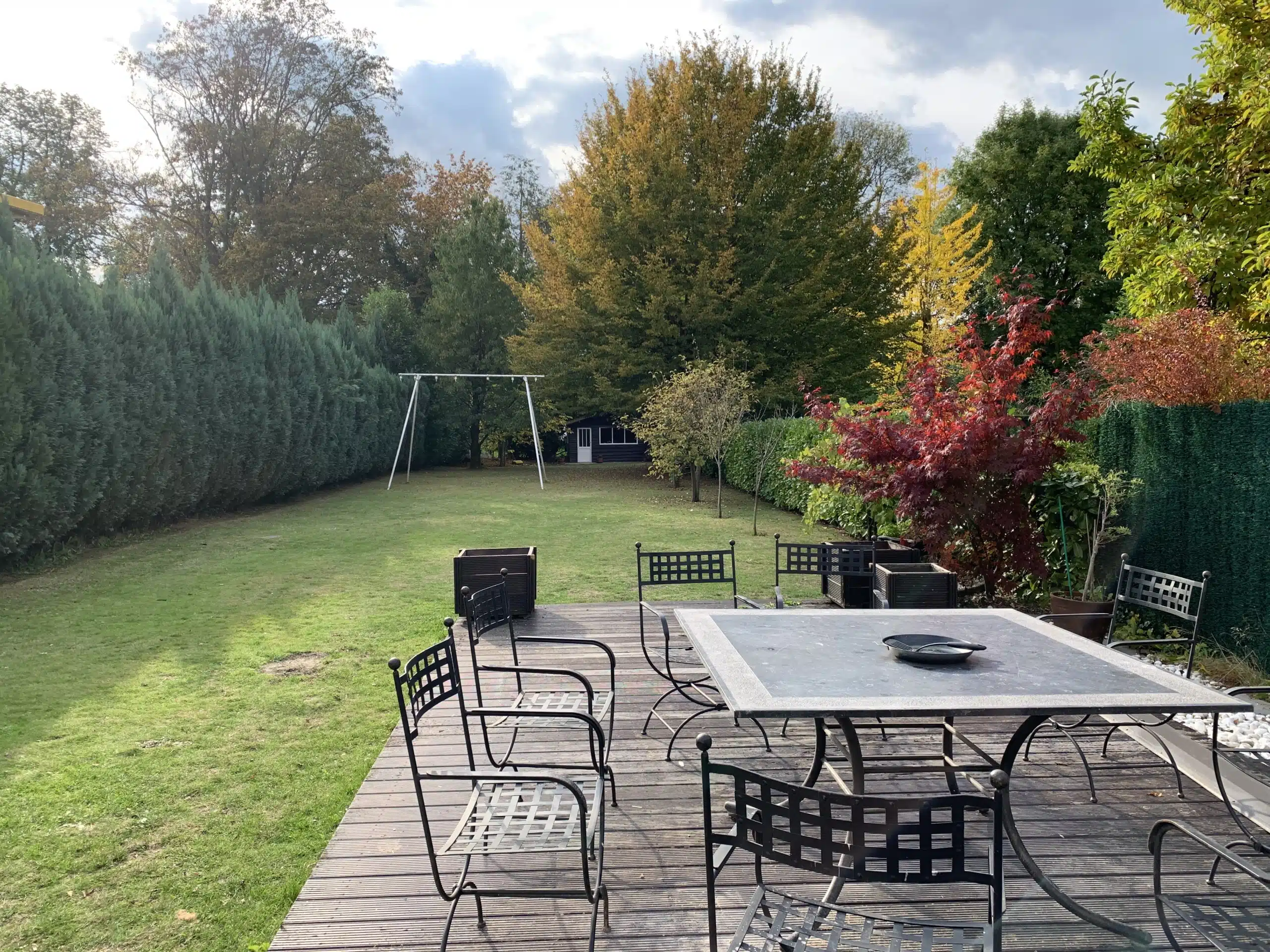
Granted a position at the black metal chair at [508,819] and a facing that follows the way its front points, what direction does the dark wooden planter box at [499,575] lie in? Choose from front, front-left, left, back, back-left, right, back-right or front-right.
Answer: left

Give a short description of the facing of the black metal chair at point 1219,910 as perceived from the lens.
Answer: facing away from the viewer and to the left of the viewer

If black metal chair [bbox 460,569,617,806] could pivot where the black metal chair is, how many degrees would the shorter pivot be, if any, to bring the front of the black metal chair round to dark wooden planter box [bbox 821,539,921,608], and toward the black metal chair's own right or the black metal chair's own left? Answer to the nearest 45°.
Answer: approximately 45° to the black metal chair's own left

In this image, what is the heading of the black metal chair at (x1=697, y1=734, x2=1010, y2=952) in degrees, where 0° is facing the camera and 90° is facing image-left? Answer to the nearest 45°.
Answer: approximately 225°

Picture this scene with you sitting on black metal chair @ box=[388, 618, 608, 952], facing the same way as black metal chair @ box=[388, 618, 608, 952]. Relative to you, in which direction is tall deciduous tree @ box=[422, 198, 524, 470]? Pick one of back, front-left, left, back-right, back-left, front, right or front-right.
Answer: left

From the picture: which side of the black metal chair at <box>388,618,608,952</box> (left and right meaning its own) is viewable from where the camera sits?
right

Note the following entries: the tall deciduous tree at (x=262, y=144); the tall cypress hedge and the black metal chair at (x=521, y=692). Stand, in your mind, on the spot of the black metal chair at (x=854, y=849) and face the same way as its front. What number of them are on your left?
3

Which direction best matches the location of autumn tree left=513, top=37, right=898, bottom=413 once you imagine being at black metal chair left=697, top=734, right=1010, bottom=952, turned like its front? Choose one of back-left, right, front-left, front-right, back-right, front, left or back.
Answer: front-left

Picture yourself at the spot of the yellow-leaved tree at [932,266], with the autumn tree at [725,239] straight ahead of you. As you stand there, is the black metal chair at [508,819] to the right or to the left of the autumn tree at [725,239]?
left

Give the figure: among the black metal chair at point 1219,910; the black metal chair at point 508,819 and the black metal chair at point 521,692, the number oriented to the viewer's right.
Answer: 2

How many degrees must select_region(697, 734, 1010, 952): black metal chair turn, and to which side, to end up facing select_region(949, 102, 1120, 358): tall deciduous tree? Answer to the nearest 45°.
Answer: approximately 45° to its left

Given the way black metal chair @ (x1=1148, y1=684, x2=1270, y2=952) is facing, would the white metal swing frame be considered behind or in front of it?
in front

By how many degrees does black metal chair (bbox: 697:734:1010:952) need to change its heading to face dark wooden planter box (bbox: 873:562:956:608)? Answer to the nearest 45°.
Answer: approximately 45° to its left

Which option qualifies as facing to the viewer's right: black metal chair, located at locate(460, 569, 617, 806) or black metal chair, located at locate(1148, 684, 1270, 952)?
black metal chair, located at locate(460, 569, 617, 806)

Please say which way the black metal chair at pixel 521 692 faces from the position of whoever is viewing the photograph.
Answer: facing to the right of the viewer
